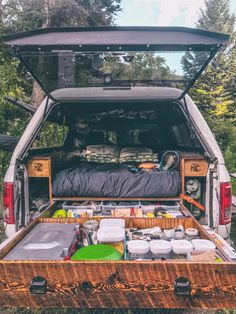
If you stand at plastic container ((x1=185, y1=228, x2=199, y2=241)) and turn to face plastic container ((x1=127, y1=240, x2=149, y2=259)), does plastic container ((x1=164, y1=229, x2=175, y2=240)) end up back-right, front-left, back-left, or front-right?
front-right

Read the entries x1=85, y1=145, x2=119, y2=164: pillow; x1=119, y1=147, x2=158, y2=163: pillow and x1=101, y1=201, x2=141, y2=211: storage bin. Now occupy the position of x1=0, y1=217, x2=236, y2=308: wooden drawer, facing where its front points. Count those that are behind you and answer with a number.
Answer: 3

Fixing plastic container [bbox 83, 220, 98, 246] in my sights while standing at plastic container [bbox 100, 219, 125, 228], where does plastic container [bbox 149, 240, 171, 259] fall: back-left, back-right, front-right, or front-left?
back-left

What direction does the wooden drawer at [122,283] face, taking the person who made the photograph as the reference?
facing the viewer

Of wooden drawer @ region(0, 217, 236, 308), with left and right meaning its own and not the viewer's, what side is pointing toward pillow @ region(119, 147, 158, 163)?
back

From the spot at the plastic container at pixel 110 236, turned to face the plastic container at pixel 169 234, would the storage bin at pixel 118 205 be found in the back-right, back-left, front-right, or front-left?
front-left

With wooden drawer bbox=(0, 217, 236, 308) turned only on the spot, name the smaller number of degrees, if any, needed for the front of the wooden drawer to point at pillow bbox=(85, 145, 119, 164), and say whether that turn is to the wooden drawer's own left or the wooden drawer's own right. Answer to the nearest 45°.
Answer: approximately 180°

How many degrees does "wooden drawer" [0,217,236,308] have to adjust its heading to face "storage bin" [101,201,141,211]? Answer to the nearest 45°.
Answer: approximately 180°
